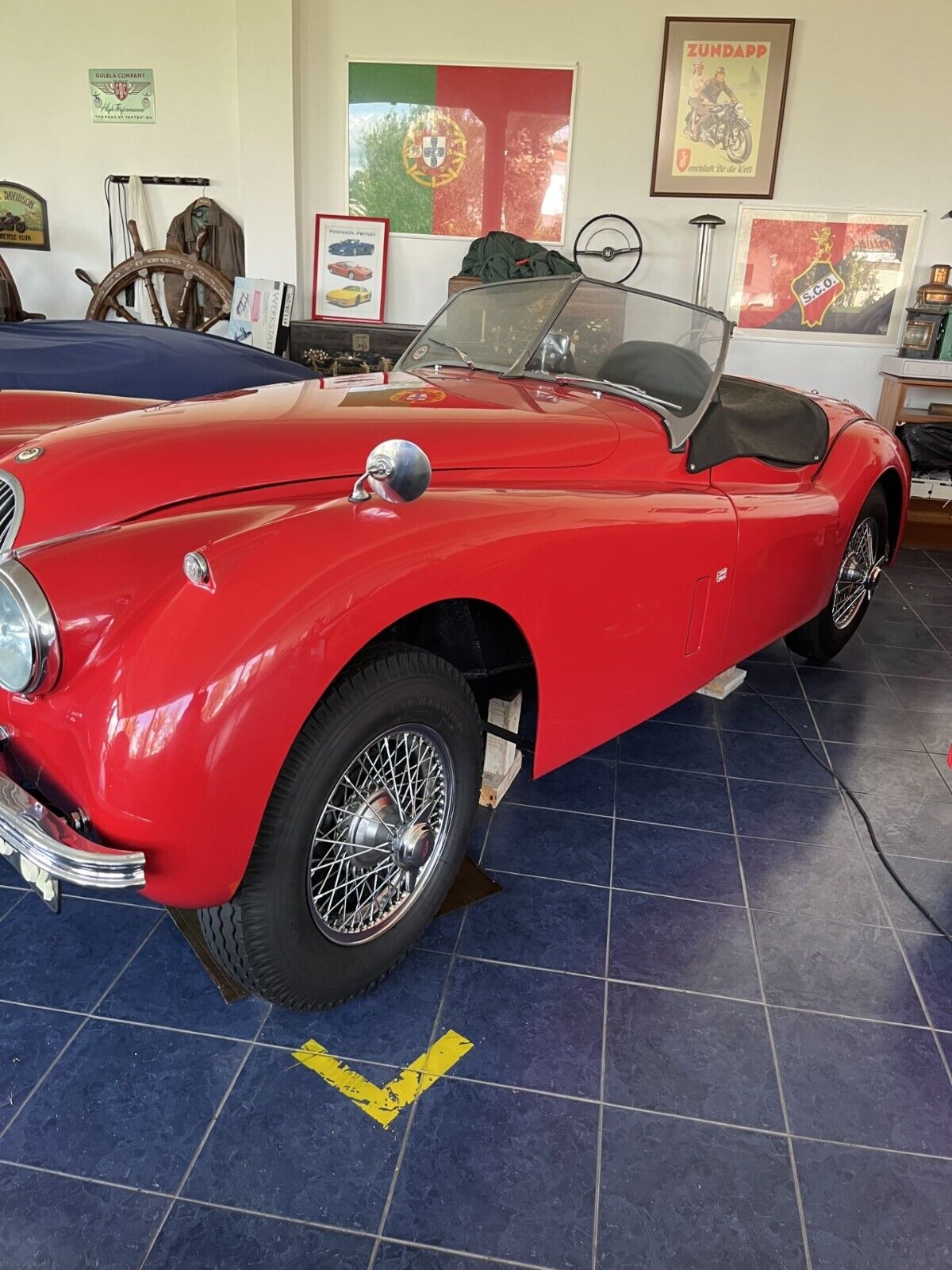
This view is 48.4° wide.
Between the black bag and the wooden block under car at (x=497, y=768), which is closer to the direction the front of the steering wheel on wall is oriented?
the wooden block under car

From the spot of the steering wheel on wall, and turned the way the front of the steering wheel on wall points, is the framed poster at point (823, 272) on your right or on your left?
on your left

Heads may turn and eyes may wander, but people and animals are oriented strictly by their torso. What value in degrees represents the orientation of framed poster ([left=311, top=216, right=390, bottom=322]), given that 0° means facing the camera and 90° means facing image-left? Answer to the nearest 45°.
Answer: approximately 0°

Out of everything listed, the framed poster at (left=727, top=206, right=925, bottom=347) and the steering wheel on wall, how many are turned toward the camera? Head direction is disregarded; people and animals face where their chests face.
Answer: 2

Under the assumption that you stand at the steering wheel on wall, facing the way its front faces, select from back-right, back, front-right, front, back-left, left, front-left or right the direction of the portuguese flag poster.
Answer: right

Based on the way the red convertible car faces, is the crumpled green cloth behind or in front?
behind

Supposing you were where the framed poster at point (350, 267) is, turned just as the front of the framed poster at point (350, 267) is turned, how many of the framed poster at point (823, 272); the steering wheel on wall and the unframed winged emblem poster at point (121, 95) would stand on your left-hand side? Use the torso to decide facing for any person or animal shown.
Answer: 2

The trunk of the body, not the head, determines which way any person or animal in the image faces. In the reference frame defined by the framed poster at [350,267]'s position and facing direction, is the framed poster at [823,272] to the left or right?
on its left

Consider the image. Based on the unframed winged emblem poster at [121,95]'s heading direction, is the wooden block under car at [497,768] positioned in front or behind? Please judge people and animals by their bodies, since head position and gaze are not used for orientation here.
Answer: in front
